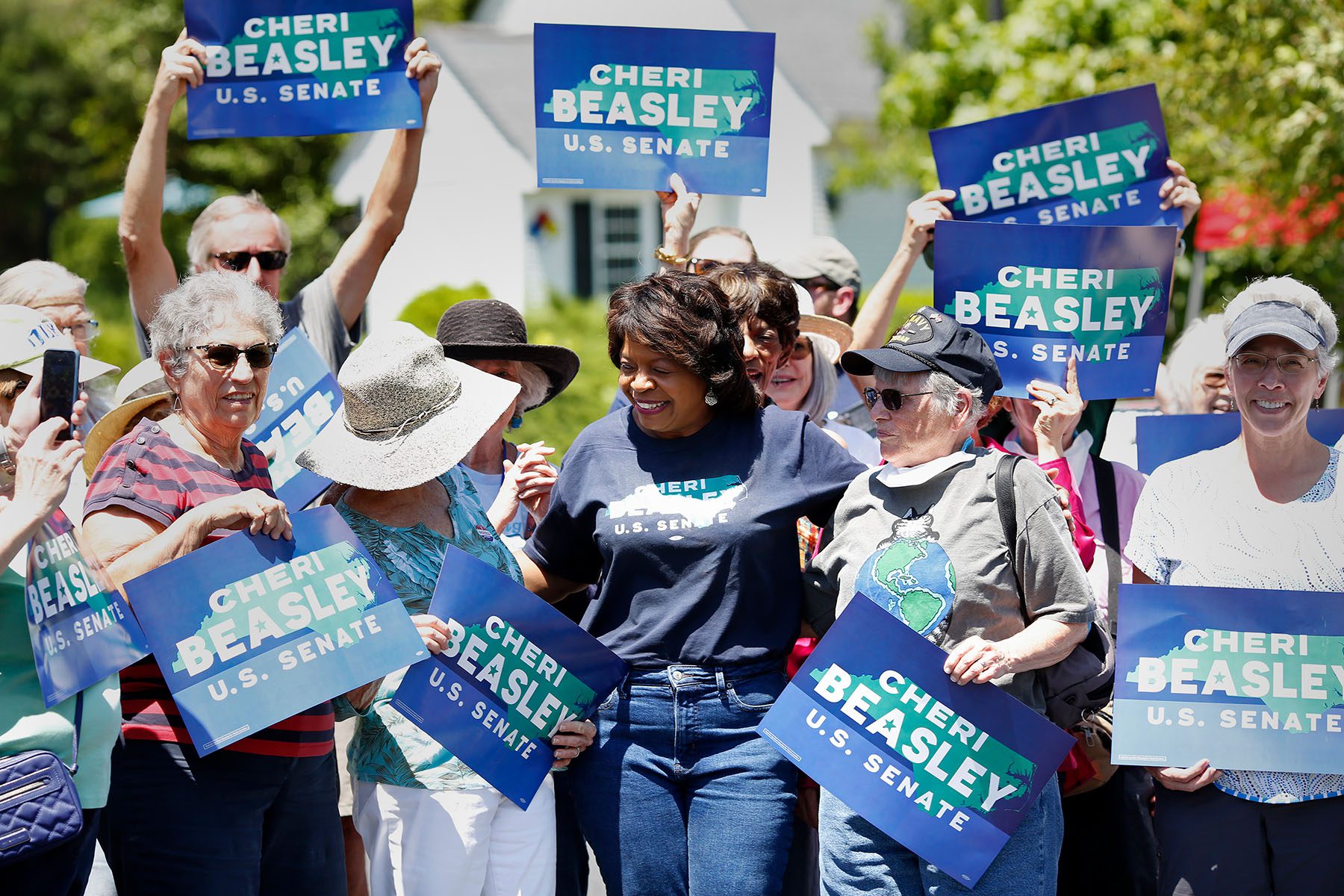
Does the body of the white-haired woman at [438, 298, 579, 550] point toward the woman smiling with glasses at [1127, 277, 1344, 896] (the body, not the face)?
no

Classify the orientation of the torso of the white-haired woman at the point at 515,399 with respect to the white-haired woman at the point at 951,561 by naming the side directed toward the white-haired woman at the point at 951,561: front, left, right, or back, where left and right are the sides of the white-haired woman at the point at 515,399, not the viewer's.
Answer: left

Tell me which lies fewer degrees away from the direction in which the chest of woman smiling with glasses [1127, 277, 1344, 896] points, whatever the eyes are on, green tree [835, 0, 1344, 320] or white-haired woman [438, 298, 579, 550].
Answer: the white-haired woman

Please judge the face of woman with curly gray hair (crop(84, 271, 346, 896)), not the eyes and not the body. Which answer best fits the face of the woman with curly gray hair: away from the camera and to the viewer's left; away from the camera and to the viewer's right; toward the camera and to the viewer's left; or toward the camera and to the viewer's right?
toward the camera and to the viewer's right

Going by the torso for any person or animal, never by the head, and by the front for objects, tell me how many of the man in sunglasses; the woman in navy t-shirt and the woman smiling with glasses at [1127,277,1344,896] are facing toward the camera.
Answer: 3

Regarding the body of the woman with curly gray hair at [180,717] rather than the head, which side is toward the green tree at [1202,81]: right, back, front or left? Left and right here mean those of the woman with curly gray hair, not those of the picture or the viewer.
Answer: left

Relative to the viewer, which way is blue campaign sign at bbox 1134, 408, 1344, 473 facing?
toward the camera

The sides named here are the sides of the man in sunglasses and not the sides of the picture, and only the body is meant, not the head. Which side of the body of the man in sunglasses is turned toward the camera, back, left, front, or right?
front

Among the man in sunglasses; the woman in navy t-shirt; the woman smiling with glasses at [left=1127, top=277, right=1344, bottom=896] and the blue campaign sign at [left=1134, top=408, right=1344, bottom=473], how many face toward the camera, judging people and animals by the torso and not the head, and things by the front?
4

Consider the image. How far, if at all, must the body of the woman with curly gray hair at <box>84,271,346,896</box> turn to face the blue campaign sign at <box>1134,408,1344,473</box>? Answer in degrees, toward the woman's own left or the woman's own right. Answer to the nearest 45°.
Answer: approximately 45° to the woman's own left

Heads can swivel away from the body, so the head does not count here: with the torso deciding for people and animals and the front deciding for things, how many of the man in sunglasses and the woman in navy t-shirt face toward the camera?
2

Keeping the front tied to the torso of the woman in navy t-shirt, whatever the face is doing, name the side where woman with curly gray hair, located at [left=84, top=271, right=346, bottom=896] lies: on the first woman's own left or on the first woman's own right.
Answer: on the first woman's own right

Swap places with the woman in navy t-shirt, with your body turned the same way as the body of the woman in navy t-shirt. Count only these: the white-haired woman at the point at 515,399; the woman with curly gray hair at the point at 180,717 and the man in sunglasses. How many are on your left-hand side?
0

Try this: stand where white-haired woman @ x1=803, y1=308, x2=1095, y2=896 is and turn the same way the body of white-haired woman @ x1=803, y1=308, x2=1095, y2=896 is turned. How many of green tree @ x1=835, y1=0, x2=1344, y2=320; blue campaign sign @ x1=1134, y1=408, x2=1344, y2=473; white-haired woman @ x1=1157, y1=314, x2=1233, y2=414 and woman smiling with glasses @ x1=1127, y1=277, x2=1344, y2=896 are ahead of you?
0

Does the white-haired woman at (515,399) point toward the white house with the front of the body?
no

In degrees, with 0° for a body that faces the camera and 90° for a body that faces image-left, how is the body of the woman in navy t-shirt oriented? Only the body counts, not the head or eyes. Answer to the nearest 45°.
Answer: approximately 0°

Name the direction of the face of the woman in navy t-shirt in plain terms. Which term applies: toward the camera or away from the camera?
toward the camera

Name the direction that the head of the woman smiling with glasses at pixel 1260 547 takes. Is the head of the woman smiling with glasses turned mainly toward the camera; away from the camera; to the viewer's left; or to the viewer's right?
toward the camera

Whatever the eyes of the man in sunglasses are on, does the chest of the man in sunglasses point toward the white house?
no

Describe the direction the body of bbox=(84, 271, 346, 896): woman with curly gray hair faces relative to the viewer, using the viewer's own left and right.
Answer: facing the viewer and to the right of the viewer

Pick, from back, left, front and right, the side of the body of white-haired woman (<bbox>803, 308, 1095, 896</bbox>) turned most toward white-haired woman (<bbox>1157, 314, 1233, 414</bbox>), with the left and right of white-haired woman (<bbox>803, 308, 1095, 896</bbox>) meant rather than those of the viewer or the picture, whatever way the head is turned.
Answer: back

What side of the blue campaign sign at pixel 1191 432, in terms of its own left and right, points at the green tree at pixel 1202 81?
back

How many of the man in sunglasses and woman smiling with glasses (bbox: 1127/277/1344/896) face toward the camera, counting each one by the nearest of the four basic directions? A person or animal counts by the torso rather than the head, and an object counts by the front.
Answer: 2

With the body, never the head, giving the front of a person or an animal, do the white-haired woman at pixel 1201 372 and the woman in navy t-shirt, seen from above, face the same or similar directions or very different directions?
same or similar directions
